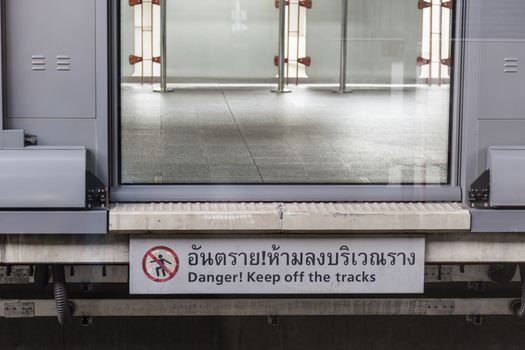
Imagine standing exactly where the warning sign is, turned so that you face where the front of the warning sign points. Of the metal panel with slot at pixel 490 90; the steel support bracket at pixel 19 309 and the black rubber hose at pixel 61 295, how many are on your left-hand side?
1

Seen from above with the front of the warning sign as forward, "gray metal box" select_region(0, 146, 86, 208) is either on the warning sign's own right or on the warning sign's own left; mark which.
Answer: on the warning sign's own right

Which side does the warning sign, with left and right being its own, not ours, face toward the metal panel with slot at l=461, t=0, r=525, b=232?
left

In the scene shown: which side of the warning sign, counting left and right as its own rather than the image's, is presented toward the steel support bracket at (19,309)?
right

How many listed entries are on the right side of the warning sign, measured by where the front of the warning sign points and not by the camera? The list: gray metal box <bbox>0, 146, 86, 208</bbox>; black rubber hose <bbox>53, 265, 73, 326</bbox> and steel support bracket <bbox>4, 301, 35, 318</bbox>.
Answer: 3

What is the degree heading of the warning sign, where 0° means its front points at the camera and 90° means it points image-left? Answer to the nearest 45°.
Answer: approximately 0°

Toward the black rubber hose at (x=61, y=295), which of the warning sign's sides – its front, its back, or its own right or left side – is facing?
right

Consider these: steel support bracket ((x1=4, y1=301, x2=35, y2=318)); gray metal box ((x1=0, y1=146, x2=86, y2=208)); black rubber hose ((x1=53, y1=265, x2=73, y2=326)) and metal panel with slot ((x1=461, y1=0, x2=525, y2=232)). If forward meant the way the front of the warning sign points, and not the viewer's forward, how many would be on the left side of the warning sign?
1

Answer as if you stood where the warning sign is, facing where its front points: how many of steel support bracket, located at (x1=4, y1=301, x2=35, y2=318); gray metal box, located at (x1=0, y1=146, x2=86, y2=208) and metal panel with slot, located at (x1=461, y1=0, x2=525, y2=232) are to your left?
1
